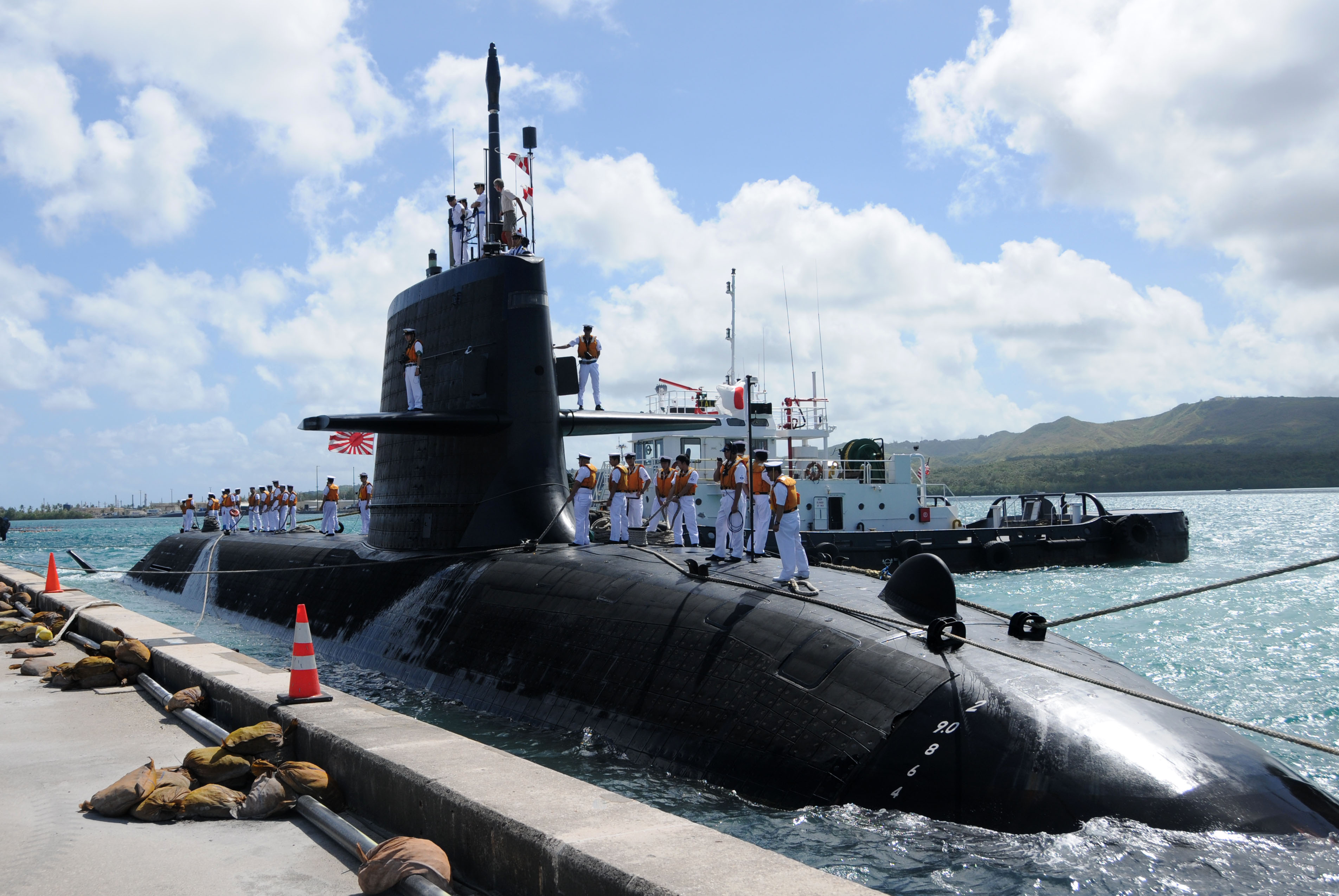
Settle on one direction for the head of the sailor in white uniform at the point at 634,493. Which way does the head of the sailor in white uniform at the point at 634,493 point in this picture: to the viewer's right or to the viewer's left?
to the viewer's left

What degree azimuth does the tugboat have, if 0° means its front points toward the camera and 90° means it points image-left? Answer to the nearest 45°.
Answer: approximately 90°

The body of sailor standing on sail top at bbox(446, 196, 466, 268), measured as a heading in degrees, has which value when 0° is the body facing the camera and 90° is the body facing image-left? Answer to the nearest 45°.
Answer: approximately 45°

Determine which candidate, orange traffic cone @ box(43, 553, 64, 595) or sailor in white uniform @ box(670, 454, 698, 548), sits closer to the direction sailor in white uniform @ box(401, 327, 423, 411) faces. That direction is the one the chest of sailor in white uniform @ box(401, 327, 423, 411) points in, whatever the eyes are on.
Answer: the orange traffic cone

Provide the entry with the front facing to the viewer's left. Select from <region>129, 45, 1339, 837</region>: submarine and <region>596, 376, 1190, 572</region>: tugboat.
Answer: the tugboat

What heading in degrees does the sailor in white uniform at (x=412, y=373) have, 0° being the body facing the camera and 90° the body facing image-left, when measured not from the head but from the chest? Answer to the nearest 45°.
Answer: approximately 45°

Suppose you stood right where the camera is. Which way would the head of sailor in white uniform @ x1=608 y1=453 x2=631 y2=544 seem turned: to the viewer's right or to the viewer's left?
to the viewer's left

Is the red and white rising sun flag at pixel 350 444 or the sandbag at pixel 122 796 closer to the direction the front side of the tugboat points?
the red and white rising sun flag

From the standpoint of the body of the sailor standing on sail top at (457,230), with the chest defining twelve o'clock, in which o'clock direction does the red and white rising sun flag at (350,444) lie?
The red and white rising sun flag is roughly at 4 o'clock from the sailor standing on sail top.

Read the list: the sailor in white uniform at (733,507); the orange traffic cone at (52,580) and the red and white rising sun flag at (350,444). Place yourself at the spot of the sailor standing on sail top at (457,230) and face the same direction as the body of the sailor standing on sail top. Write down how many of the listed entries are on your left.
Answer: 1

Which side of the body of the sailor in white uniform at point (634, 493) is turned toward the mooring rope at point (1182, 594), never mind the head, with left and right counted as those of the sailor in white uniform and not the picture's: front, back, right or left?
left

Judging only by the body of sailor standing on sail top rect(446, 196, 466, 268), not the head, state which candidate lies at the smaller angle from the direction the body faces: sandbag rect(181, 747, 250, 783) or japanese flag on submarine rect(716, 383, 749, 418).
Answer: the sandbag
